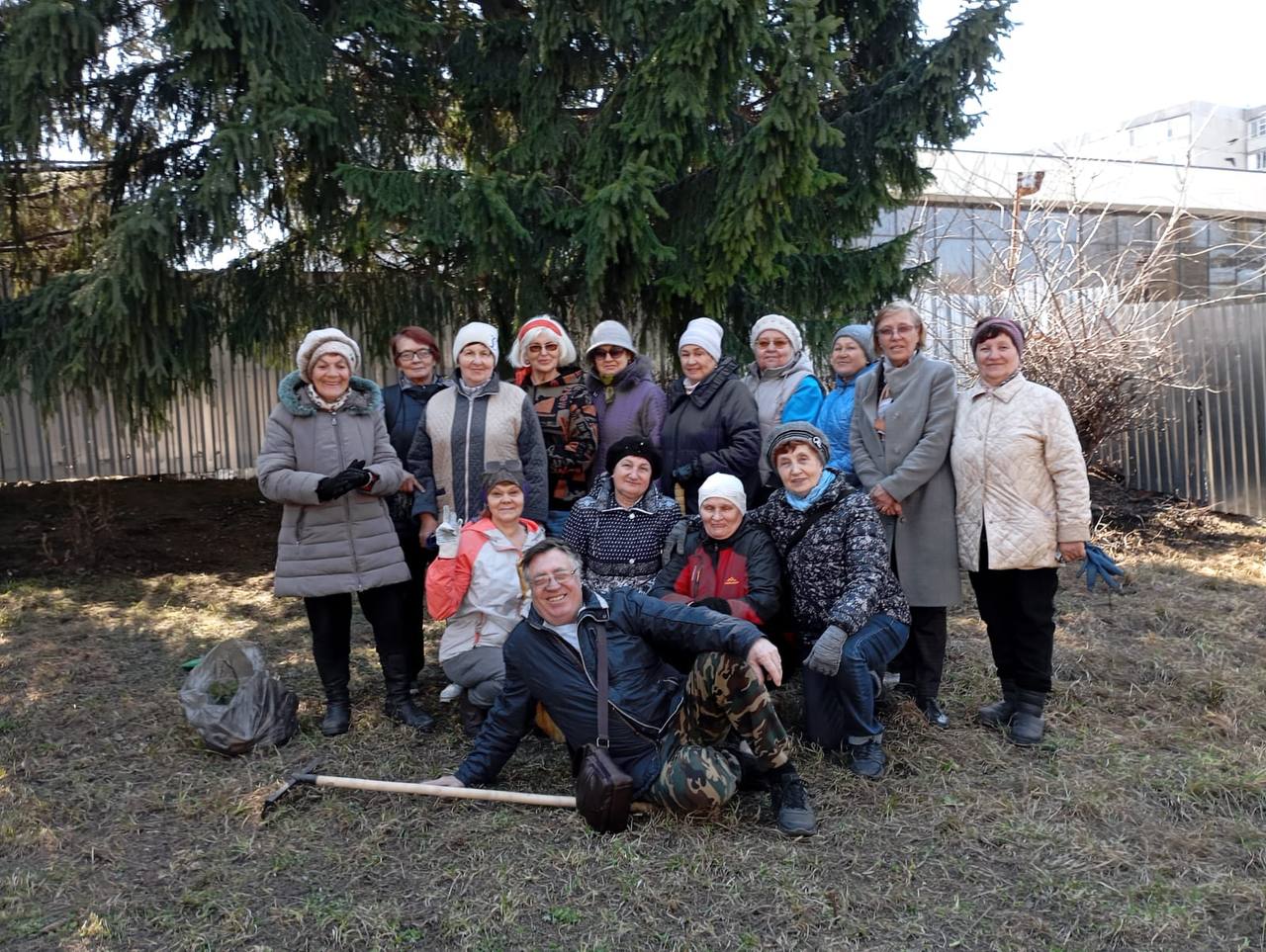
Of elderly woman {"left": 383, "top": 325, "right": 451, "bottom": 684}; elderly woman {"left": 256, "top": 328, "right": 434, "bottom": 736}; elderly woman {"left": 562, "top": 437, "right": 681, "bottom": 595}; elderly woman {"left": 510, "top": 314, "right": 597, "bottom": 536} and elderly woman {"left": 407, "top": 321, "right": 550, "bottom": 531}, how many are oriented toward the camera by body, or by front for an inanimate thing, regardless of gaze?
5

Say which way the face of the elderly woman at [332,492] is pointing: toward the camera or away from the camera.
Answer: toward the camera

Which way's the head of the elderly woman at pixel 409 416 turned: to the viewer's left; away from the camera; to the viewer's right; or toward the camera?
toward the camera

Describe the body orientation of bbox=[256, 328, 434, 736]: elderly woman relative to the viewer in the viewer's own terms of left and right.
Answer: facing the viewer

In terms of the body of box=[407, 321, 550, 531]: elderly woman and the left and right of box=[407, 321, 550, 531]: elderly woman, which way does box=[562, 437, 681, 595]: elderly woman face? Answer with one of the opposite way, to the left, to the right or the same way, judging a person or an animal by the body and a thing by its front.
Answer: the same way

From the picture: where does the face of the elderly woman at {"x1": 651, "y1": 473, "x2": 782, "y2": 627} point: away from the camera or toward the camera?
toward the camera

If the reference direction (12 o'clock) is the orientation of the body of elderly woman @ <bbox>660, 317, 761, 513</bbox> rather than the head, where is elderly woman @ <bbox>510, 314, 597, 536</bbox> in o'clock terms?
elderly woman @ <bbox>510, 314, 597, 536</bbox> is roughly at 2 o'clock from elderly woman @ <bbox>660, 317, 761, 513</bbox>.

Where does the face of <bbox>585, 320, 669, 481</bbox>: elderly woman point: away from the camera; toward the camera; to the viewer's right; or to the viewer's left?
toward the camera

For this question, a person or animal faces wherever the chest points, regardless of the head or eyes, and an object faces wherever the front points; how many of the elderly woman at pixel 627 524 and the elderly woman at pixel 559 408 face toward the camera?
2

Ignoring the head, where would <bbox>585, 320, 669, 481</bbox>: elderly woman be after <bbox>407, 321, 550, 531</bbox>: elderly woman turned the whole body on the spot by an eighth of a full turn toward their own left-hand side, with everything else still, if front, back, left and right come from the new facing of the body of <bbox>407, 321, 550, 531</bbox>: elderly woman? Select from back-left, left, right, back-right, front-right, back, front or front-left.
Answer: front-left

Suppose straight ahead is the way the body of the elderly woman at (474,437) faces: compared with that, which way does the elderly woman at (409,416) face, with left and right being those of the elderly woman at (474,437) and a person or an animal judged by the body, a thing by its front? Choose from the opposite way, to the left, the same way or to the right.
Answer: the same way

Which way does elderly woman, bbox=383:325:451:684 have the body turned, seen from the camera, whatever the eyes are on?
toward the camera

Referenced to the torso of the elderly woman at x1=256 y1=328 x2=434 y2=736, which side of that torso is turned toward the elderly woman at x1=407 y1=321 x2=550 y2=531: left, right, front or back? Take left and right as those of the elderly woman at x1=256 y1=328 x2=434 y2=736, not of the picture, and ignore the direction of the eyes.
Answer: left

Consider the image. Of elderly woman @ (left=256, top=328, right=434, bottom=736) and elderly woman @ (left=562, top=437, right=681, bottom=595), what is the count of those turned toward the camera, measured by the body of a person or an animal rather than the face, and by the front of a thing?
2

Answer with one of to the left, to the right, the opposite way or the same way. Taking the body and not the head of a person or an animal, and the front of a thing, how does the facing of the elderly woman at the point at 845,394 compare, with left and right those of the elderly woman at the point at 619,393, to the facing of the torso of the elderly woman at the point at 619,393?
the same way

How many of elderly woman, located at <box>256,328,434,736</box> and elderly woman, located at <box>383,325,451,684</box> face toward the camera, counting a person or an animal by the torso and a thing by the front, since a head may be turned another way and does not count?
2

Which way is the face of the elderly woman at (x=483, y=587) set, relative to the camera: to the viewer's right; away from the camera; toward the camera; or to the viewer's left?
toward the camera
